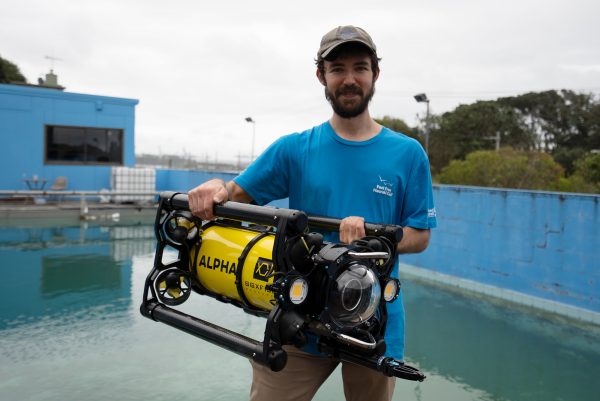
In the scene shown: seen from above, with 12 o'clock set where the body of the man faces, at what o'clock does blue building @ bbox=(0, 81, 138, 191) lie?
The blue building is roughly at 5 o'clock from the man.

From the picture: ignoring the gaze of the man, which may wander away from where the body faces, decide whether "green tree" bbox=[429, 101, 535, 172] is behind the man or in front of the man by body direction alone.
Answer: behind

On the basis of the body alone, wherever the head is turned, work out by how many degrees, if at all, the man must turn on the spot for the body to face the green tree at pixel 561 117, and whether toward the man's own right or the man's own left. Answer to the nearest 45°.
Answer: approximately 135° to the man's own left

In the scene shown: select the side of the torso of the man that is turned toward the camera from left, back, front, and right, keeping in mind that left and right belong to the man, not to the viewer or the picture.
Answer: front

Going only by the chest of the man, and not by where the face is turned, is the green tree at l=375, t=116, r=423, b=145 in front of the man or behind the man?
behind

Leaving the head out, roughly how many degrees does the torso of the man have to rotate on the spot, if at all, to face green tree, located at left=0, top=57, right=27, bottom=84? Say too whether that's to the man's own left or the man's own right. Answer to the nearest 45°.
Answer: approximately 135° to the man's own right

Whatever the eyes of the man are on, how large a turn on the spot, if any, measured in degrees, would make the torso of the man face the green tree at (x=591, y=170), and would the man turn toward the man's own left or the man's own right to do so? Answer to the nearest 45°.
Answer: approximately 135° to the man's own left
